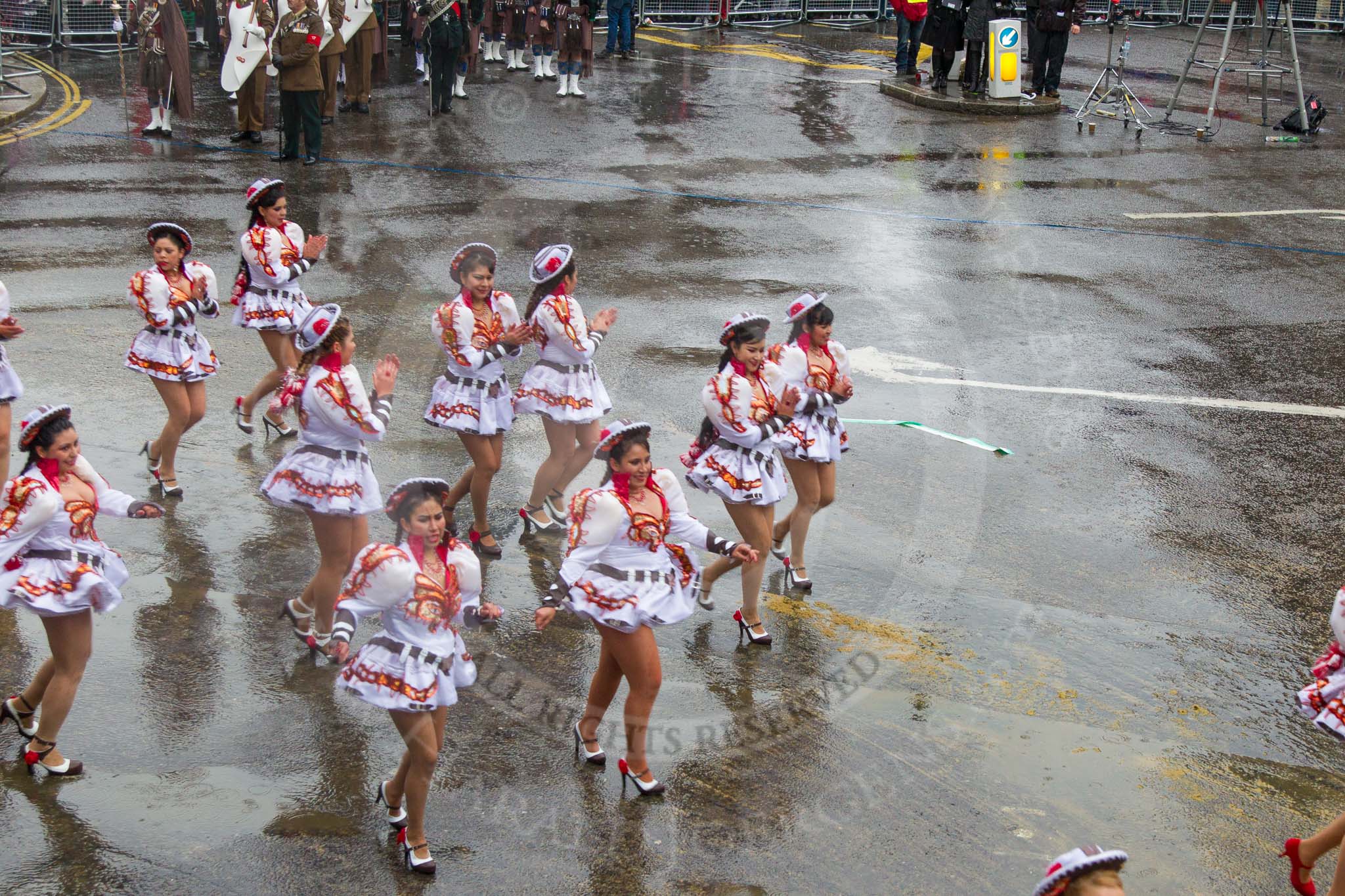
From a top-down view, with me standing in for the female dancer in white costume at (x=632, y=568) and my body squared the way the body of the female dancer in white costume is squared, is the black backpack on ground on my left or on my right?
on my left

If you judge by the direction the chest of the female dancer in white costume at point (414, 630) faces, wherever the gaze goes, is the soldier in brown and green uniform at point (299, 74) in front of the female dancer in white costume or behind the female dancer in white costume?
behind

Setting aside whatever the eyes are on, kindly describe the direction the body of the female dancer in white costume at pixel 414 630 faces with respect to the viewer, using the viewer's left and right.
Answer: facing the viewer and to the right of the viewer

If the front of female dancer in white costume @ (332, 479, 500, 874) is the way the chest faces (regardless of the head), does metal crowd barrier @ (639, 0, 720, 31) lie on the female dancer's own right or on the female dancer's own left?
on the female dancer's own left

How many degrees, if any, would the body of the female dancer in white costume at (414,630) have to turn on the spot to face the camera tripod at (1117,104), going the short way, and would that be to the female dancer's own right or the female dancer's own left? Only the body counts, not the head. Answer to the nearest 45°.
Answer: approximately 90° to the female dancer's own left

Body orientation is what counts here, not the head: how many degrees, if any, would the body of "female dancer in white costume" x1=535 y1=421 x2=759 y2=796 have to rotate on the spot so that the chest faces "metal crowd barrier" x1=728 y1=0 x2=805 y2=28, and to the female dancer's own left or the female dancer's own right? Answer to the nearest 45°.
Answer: approximately 135° to the female dancer's own left

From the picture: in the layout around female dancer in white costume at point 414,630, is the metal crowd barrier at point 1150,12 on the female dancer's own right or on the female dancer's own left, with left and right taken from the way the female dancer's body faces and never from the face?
on the female dancer's own left

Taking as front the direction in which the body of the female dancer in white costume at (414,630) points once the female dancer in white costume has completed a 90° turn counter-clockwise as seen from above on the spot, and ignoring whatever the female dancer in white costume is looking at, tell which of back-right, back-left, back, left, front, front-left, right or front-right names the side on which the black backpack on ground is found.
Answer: front

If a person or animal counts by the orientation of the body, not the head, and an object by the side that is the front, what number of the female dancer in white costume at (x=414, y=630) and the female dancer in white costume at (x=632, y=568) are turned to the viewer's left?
0

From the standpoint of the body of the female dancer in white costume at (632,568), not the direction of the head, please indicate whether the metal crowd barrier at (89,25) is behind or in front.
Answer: behind

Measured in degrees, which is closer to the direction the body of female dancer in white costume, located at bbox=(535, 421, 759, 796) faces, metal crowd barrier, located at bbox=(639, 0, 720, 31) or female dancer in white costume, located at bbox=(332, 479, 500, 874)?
the female dancer in white costume
